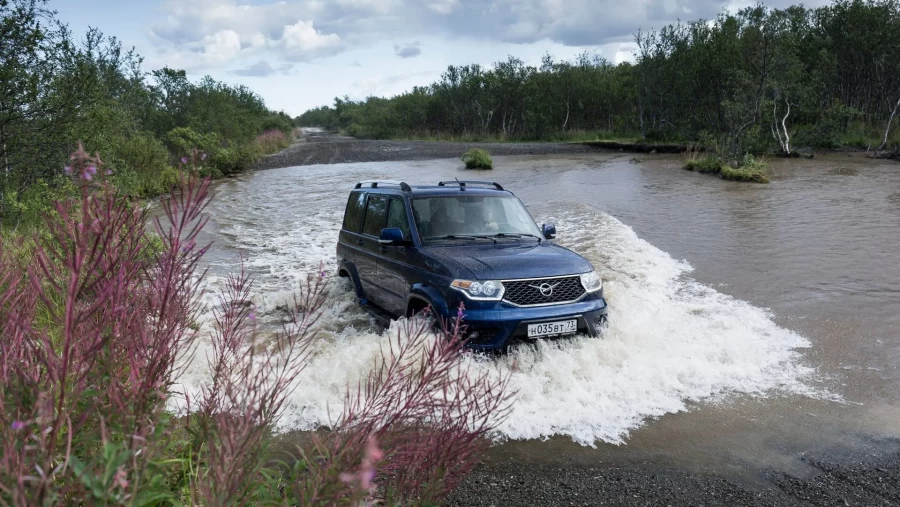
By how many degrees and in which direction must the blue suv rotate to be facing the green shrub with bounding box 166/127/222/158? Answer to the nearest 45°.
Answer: approximately 180°

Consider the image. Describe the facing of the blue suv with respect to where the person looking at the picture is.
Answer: facing the viewer and to the right of the viewer

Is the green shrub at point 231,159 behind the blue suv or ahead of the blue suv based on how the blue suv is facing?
behind

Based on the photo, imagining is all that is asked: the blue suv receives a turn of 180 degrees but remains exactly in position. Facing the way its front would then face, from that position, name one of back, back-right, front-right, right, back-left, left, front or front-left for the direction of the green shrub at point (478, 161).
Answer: front-right
